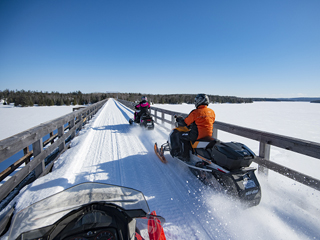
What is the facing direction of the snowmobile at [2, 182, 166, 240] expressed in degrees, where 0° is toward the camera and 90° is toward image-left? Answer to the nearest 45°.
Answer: approximately 180°

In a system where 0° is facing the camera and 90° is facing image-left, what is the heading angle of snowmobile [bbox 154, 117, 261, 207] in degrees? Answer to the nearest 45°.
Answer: approximately 135°

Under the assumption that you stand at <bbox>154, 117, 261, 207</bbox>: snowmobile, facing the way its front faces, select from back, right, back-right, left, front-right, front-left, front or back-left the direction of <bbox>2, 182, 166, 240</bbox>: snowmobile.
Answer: left

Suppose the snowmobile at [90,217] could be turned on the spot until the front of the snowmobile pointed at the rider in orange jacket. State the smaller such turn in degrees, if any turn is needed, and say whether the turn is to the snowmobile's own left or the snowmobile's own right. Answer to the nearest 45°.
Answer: approximately 45° to the snowmobile's own right

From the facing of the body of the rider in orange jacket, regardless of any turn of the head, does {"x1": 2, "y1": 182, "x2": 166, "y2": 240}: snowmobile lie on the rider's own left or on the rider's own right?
on the rider's own left

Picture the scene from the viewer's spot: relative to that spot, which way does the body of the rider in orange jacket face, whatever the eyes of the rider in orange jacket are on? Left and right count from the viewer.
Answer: facing away from the viewer and to the left of the viewer

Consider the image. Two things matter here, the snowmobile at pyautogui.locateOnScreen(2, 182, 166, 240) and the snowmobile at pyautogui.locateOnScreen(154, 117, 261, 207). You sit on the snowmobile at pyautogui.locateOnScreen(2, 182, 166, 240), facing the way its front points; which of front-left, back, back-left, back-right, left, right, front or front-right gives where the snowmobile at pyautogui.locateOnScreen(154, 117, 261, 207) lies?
right
